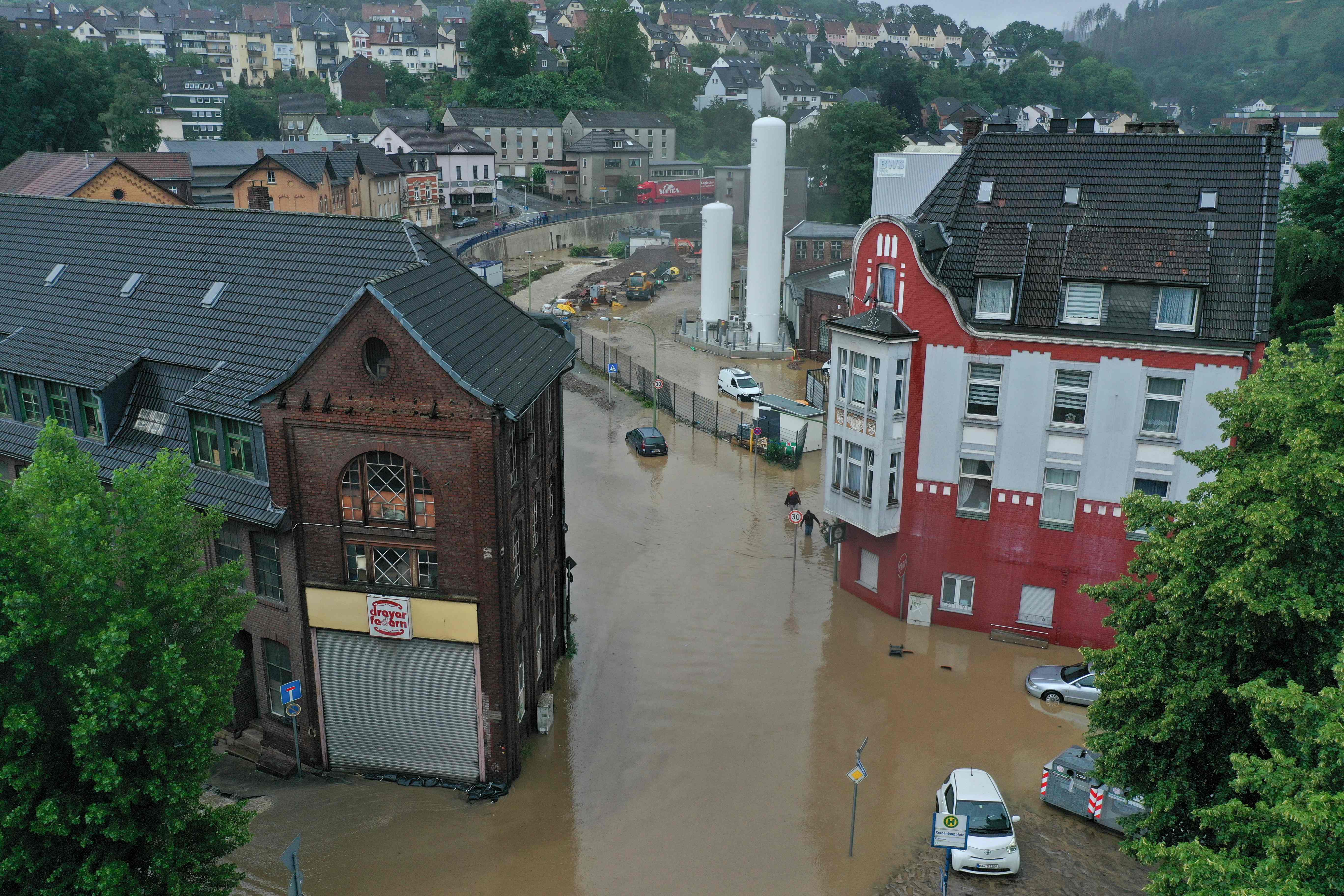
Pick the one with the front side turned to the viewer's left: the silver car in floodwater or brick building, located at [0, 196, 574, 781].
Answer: the silver car in floodwater

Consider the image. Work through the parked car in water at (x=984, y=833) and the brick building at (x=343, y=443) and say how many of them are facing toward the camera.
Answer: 2

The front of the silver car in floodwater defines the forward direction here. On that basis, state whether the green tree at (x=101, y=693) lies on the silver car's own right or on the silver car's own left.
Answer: on the silver car's own left

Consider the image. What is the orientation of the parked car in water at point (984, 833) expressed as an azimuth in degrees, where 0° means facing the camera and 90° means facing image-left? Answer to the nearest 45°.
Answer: approximately 0°

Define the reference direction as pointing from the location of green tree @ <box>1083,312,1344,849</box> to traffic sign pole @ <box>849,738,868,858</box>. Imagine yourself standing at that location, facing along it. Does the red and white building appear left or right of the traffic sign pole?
right

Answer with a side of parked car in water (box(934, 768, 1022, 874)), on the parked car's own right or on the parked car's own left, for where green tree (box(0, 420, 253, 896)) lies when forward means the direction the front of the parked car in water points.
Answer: on the parked car's own right

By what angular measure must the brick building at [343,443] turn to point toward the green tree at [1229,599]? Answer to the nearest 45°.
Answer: approximately 45° to its left

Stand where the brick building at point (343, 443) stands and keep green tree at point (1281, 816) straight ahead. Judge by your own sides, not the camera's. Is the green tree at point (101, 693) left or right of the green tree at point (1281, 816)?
right

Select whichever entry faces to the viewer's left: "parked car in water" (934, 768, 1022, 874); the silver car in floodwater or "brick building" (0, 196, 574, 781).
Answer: the silver car in floodwater

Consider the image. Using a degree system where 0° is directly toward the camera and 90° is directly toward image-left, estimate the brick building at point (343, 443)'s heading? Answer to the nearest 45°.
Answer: approximately 0°

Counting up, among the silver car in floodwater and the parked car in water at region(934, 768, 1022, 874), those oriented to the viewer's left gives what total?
1

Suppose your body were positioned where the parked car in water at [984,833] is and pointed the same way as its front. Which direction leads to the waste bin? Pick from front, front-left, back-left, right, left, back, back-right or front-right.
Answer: back-left

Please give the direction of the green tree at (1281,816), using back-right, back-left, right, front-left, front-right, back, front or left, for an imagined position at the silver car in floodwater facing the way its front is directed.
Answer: left

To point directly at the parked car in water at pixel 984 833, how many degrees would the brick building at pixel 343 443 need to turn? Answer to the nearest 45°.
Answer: approximately 45° to its left

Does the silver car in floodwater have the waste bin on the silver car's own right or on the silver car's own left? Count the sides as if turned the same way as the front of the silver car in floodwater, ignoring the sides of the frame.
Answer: on the silver car's own left

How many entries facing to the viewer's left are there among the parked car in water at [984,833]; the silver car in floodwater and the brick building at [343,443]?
1
